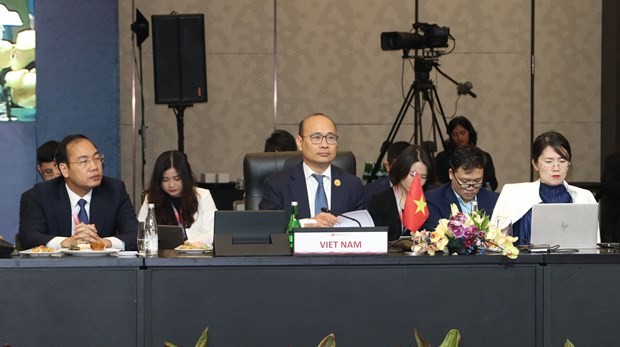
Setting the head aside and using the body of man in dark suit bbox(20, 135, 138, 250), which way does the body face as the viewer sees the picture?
toward the camera

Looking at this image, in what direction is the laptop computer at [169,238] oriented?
away from the camera

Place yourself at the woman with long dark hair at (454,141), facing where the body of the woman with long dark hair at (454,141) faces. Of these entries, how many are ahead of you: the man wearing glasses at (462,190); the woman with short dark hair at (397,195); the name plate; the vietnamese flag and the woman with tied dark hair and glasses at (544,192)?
5

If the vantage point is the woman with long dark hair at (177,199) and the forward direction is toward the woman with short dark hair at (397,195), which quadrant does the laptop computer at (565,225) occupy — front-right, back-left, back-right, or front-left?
front-right

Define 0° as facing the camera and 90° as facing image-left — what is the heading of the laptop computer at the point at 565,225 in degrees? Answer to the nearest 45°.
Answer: approximately 180°

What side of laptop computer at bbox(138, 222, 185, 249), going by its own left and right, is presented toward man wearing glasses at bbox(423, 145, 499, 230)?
right

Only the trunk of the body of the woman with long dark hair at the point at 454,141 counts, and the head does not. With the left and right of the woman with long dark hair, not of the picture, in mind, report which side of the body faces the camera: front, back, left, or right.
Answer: front

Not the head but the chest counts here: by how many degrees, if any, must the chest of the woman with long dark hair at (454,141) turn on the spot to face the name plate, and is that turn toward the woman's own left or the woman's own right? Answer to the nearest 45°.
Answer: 0° — they already face it

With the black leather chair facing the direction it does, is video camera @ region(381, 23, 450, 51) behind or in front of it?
behind

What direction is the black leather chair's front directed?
toward the camera

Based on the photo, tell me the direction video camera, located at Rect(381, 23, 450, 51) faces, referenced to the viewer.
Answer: facing to the left of the viewer

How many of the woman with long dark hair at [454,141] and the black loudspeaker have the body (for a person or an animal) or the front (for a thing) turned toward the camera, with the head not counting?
2

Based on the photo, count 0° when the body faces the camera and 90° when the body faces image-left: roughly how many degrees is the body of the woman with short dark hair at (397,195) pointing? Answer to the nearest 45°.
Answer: approximately 315°

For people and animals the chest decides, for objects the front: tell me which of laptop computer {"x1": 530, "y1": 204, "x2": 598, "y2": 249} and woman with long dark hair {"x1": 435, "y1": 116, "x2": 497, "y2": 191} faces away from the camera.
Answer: the laptop computer

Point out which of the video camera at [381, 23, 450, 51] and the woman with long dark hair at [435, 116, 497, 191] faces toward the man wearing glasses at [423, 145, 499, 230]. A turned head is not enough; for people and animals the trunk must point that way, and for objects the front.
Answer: the woman with long dark hair

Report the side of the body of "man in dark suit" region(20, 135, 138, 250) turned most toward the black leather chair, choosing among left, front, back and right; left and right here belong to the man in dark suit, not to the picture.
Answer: left

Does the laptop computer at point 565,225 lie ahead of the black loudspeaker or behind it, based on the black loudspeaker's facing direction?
ahead
